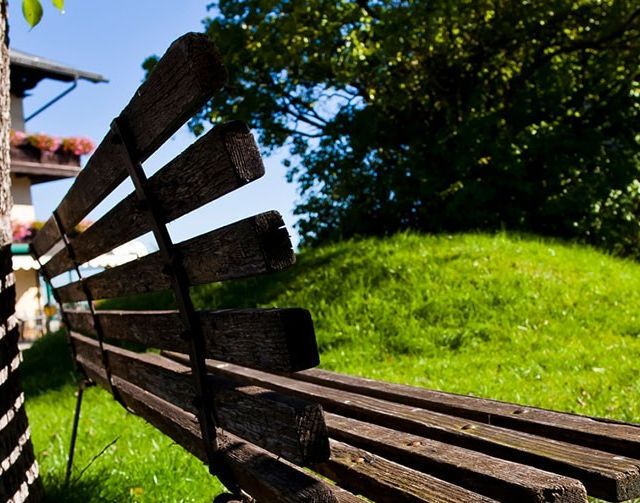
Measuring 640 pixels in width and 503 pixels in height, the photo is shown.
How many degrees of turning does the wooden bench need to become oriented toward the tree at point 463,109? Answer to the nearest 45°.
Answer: approximately 45° to its left

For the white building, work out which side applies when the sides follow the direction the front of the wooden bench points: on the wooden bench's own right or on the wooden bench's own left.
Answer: on the wooden bench's own left

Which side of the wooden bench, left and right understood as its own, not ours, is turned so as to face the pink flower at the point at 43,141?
left

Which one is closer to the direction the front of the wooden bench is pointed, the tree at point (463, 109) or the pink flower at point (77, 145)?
the tree

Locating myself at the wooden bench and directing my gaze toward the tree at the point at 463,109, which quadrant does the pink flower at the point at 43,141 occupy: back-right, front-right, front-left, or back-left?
front-left

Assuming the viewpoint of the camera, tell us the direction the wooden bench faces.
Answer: facing away from the viewer and to the right of the viewer
